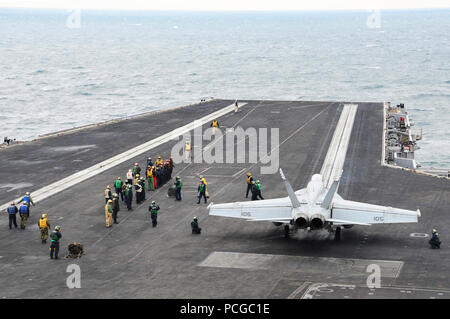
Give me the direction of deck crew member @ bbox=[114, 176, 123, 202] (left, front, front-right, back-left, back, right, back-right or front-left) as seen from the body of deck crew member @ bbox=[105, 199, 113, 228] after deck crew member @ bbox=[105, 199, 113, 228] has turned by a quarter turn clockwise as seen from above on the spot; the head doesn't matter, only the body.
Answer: back

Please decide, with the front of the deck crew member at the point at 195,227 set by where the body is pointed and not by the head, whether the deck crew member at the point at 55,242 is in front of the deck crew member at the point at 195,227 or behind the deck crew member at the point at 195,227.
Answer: behind

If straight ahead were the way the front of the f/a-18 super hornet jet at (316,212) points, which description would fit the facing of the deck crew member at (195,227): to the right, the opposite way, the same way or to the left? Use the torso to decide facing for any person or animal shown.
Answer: to the right

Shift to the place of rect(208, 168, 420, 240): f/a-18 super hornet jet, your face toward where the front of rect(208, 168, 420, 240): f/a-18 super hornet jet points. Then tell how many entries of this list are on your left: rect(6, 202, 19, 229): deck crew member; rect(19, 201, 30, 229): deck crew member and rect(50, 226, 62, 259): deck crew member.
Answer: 3

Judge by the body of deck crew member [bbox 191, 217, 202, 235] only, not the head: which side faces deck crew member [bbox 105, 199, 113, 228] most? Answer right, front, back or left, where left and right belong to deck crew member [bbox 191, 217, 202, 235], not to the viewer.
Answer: back

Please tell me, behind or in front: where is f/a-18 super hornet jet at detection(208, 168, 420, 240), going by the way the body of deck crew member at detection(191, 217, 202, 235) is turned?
in front

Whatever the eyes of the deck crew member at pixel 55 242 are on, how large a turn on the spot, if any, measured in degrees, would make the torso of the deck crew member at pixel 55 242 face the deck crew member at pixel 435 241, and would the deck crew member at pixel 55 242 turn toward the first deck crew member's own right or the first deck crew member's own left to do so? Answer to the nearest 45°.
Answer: approximately 45° to the first deck crew member's own right

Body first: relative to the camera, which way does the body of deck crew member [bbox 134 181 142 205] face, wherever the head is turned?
to the viewer's right

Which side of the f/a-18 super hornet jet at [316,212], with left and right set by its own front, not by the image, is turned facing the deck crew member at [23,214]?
left

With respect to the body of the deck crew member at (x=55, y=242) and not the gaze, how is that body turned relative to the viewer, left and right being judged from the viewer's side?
facing away from the viewer and to the right of the viewer

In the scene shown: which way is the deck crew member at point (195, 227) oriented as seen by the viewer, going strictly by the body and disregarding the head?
to the viewer's right

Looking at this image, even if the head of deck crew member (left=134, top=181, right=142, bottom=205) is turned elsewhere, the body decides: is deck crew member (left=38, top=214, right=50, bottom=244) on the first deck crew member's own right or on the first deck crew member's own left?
on the first deck crew member's own right
